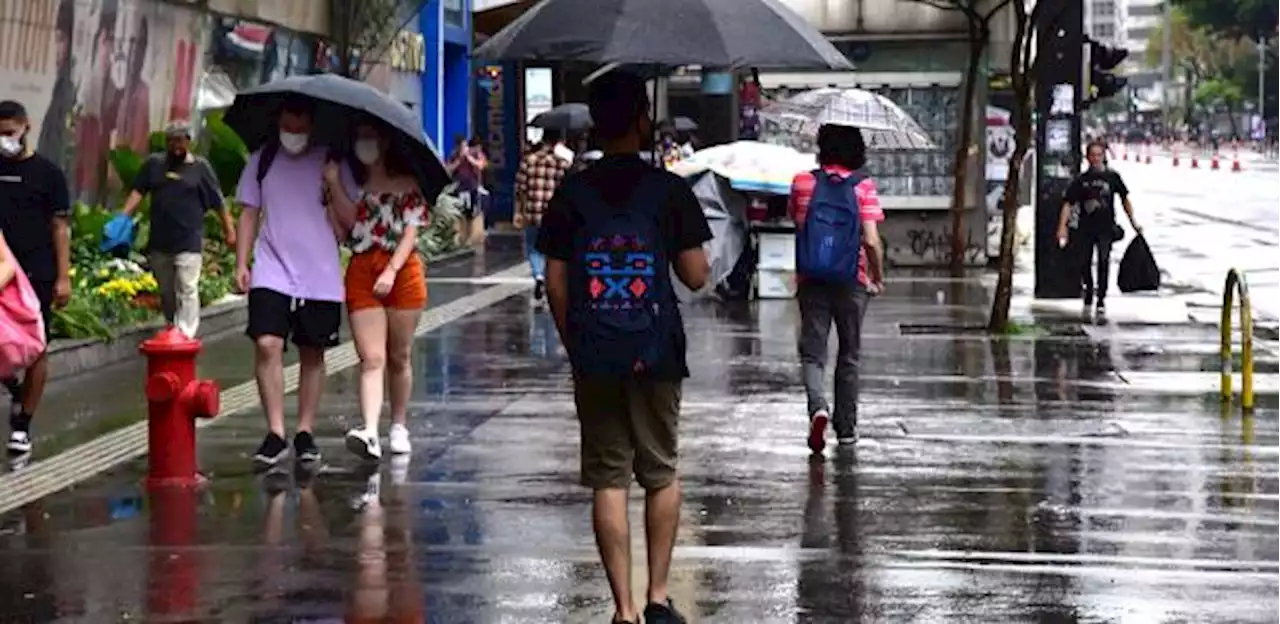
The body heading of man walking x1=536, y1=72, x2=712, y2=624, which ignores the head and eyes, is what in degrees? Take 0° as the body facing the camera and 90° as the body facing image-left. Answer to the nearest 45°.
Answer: approximately 180°

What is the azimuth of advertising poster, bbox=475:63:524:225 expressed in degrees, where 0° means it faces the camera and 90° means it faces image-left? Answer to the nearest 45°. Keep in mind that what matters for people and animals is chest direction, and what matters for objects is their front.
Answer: approximately 0°

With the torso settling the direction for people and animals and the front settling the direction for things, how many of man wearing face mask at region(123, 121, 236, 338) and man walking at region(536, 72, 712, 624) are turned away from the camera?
1

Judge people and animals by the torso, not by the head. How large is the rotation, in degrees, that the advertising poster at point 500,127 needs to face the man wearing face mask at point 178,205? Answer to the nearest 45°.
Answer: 0° — it already faces them

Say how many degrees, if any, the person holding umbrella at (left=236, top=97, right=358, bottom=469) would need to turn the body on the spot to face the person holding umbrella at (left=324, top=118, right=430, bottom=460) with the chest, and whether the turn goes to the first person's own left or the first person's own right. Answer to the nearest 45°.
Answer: approximately 90° to the first person's own left

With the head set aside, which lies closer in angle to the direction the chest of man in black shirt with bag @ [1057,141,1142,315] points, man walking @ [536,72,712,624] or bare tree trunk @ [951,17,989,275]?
the man walking
